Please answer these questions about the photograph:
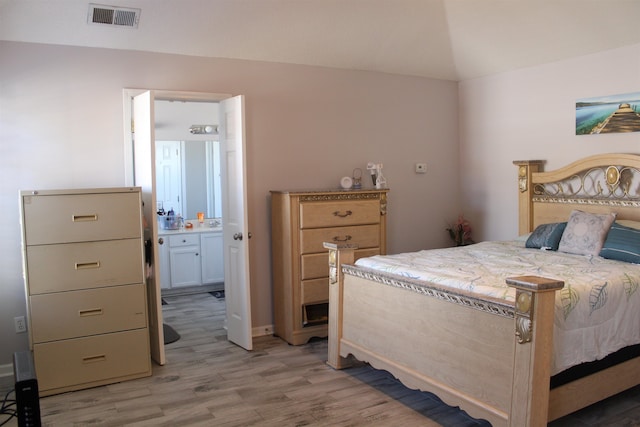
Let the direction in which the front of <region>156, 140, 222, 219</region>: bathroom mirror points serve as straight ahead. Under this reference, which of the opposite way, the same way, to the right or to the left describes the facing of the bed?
to the right

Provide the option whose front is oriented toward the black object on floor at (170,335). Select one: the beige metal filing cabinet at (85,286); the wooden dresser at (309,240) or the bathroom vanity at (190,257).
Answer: the bathroom vanity

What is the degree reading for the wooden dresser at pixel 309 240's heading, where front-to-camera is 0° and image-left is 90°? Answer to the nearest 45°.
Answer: approximately 315°

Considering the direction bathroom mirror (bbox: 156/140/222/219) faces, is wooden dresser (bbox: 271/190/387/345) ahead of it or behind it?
ahead

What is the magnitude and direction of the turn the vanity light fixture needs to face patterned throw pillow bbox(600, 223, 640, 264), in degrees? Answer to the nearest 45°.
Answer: approximately 45° to its left

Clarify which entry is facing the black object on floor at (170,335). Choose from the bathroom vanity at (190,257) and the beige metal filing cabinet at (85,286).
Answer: the bathroom vanity

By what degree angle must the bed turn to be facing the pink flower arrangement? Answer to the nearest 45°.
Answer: approximately 135° to its right

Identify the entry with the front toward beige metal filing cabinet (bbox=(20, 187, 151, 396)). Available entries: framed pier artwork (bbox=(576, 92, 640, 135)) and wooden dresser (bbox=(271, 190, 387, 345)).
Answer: the framed pier artwork

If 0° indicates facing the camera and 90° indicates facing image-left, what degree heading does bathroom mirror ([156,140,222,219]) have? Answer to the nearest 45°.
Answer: approximately 0°

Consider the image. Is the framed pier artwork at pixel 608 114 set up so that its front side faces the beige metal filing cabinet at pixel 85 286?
yes
